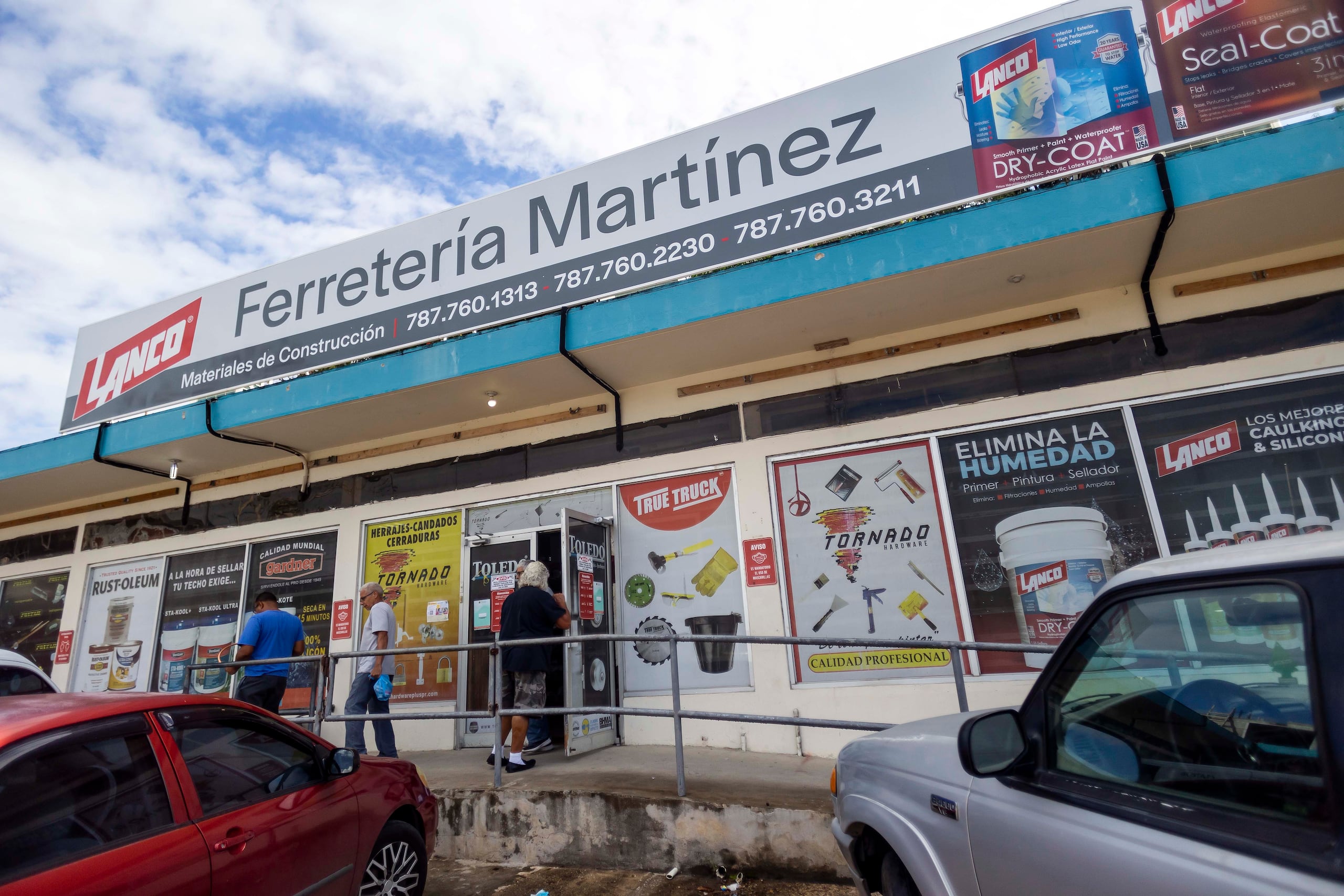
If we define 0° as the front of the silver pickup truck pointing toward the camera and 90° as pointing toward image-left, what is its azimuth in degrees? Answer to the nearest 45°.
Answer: approximately 135°

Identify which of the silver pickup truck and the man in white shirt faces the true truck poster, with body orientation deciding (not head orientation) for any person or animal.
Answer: the silver pickup truck

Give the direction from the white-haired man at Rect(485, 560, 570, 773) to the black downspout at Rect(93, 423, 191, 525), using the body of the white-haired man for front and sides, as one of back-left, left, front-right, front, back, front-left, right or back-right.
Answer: left

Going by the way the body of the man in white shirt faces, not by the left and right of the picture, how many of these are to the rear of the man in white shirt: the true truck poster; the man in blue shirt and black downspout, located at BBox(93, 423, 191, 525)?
1

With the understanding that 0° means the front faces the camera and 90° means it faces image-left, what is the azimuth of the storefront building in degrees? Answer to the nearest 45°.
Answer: approximately 45°

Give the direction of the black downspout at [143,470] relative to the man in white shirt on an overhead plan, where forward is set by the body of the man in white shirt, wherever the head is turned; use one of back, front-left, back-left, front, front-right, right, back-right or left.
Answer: front-right

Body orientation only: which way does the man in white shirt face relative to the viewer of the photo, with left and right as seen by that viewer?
facing to the left of the viewer

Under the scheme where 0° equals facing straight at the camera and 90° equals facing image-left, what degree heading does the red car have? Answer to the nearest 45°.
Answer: approximately 225°

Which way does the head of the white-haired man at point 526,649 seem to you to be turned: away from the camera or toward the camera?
away from the camera

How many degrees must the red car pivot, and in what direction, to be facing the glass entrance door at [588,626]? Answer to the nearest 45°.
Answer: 0° — it already faces it

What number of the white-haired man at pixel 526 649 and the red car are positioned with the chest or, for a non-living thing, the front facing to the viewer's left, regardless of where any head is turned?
0
